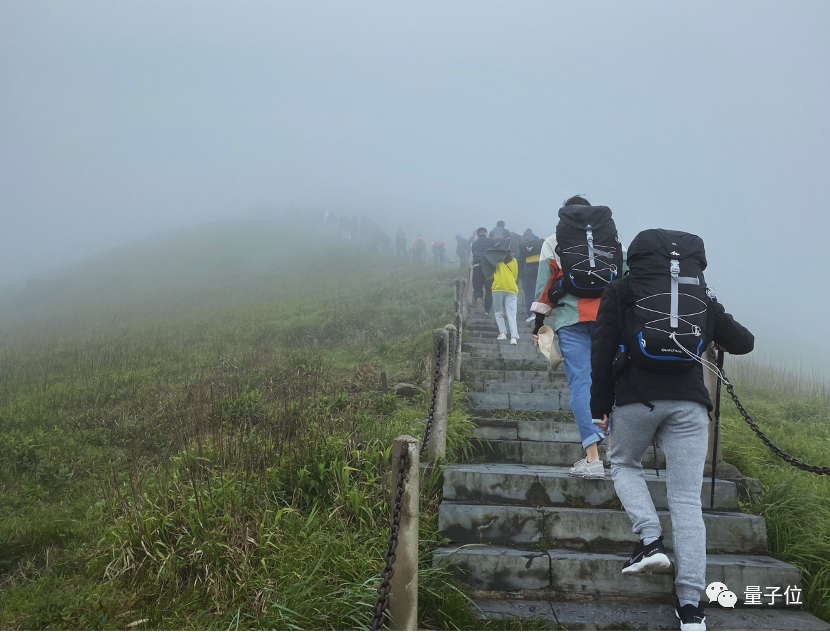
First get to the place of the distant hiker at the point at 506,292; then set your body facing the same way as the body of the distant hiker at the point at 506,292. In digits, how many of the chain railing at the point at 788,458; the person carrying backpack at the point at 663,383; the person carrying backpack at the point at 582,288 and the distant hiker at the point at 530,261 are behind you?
3

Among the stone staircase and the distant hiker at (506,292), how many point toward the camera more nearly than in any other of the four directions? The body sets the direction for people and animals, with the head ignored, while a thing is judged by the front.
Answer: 1

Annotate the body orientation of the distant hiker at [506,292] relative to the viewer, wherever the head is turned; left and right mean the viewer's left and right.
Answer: facing away from the viewer

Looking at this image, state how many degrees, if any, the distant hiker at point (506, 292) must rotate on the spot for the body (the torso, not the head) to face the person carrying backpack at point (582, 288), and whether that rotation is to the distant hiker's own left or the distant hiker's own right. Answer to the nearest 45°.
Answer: approximately 180°

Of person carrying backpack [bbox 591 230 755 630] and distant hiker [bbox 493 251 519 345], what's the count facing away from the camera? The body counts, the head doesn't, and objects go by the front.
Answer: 2

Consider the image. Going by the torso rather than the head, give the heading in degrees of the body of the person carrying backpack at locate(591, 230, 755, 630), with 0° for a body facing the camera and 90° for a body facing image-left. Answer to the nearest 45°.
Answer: approximately 180°

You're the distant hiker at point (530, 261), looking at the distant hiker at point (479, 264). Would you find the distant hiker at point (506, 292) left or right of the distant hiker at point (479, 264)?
left

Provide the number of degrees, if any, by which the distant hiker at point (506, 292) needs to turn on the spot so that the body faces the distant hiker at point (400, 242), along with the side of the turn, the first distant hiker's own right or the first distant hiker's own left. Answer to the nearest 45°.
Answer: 0° — they already face them

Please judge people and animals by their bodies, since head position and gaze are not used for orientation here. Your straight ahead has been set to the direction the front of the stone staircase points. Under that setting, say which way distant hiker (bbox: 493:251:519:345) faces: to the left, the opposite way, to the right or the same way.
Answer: the opposite way

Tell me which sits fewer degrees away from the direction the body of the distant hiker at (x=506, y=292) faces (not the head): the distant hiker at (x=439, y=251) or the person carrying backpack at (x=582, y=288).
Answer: the distant hiker
